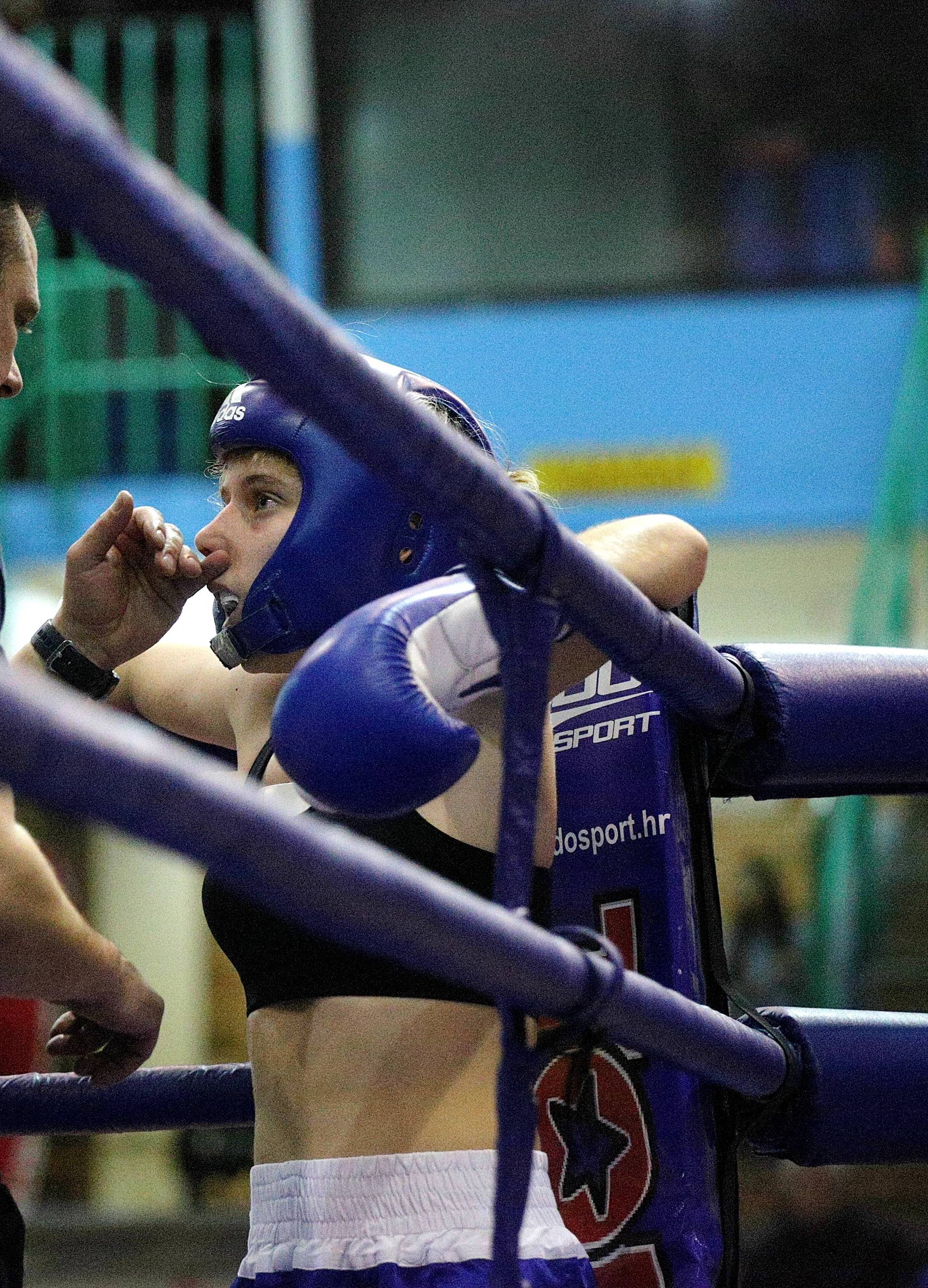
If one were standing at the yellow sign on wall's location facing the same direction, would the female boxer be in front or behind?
in front

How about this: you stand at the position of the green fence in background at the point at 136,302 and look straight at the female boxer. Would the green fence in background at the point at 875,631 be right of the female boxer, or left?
left

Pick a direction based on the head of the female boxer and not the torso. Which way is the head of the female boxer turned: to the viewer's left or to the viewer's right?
to the viewer's left

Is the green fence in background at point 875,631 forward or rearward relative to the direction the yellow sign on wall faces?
forward

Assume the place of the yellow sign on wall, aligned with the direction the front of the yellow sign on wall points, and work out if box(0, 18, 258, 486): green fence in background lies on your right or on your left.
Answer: on your right

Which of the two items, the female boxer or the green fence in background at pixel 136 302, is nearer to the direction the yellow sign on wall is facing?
the female boxer

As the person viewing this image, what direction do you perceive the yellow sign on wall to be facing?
facing the viewer
